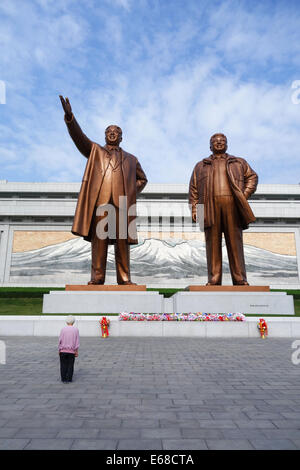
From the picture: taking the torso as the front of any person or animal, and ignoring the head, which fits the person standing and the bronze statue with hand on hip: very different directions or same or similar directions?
very different directions

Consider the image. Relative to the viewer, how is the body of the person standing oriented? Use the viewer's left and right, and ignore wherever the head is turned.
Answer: facing away from the viewer

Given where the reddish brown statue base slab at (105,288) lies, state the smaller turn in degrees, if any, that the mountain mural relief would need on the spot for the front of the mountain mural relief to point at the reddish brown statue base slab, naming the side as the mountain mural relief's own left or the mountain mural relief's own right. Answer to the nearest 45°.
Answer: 0° — it already faces it

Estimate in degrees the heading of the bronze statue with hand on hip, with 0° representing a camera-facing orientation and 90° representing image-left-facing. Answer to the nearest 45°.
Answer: approximately 0°

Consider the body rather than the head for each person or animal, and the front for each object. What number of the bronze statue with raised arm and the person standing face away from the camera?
1

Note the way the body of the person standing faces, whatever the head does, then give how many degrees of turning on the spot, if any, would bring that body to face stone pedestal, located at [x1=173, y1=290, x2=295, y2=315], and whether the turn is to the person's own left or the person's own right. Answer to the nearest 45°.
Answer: approximately 45° to the person's own right

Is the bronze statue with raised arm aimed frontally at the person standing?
yes

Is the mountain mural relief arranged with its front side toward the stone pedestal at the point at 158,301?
yes
